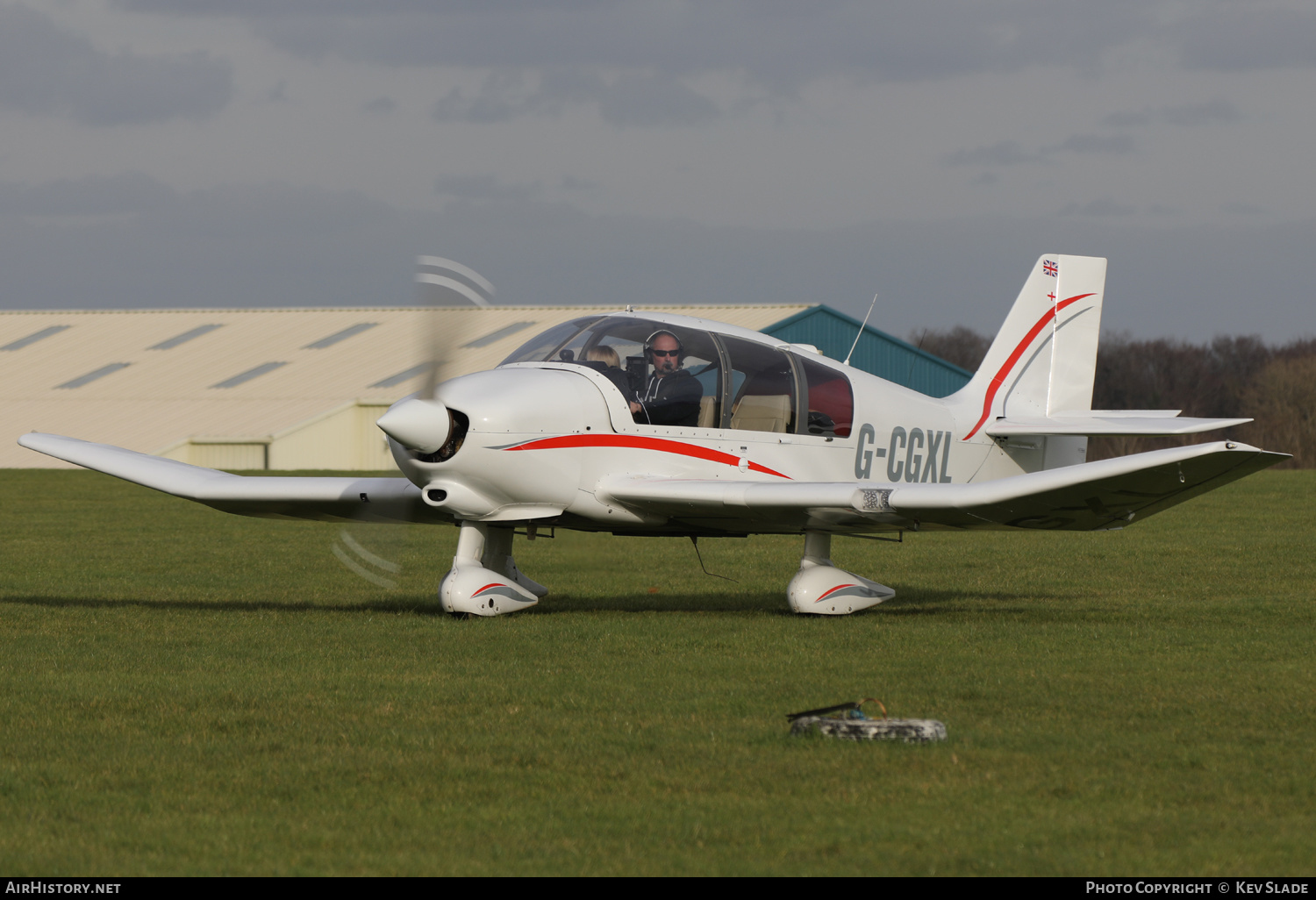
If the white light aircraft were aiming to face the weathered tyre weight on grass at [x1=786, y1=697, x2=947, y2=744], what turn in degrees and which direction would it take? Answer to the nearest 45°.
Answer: approximately 45° to its left

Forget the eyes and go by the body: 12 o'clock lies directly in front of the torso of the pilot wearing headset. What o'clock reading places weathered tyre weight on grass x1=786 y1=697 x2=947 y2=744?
The weathered tyre weight on grass is roughly at 10 o'clock from the pilot wearing headset.

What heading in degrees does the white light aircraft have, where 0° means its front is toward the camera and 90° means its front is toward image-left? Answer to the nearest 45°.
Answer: approximately 45°

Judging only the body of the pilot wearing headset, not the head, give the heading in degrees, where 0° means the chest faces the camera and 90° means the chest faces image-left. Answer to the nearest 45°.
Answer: approximately 45°
